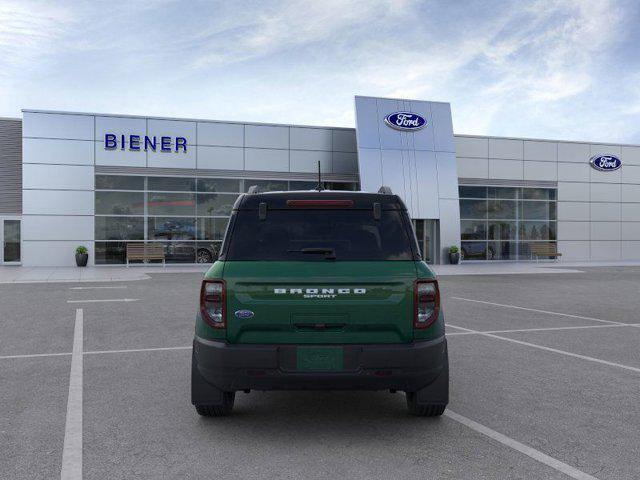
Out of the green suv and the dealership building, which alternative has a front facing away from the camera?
the green suv

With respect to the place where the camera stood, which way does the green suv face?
facing away from the viewer

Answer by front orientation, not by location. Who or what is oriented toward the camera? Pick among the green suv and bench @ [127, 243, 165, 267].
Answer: the bench

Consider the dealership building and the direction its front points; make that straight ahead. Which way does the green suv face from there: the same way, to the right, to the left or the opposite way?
the opposite way

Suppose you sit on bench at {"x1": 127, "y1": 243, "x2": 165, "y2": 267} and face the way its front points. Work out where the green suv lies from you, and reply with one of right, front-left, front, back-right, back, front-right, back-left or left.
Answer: front

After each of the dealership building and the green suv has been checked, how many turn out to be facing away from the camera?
1

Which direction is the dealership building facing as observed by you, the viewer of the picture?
facing the viewer

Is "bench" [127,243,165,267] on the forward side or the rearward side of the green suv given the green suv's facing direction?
on the forward side

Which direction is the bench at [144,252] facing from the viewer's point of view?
toward the camera

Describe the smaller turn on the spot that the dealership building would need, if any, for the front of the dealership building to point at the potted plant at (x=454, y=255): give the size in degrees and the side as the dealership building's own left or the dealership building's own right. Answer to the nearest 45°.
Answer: approximately 90° to the dealership building's own left

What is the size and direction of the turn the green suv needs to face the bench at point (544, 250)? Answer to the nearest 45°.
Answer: approximately 45° to its right

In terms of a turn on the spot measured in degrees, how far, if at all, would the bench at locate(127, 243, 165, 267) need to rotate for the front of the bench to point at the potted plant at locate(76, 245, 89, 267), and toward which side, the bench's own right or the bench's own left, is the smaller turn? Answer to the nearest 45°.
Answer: approximately 90° to the bench's own right

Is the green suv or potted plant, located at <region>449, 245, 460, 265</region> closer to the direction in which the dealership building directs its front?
the green suv
